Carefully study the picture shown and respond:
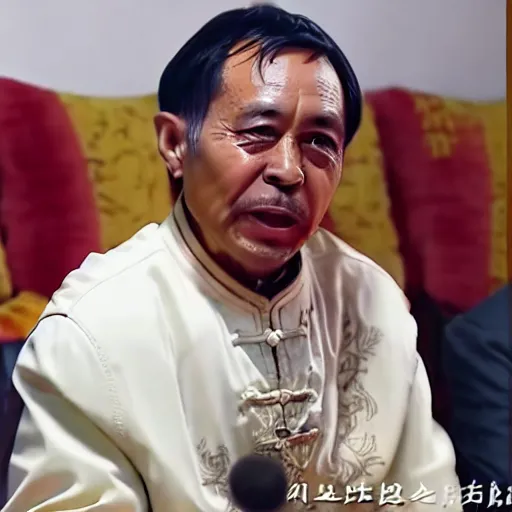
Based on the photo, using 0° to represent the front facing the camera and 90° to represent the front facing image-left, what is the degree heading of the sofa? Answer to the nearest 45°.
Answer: approximately 0°
